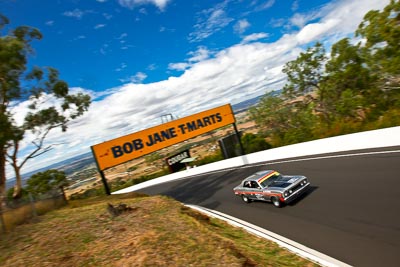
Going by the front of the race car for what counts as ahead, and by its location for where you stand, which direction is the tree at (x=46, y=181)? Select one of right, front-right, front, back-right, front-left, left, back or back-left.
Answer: back

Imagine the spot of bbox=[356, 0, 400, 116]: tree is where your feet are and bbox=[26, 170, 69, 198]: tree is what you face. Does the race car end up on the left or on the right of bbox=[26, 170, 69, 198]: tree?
left

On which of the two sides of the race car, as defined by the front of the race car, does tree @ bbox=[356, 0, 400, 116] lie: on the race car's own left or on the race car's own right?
on the race car's own left

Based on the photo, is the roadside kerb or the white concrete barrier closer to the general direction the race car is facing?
the roadside kerb

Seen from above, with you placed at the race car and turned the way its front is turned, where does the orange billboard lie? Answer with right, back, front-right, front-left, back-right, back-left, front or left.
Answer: back

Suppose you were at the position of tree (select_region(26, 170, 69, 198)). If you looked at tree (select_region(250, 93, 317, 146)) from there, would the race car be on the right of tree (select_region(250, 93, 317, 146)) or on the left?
right

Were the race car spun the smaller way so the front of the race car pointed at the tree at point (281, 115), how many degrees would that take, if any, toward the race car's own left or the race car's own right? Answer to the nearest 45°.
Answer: approximately 135° to the race car's own left

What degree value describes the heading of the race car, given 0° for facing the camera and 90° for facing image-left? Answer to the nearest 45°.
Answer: approximately 315°

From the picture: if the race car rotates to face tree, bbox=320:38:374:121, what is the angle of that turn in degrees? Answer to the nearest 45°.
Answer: approximately 90° to its left
